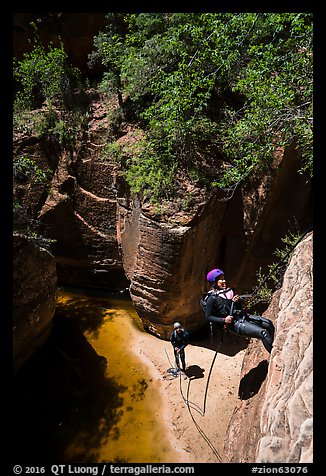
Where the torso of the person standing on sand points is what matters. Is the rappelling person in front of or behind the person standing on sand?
in front

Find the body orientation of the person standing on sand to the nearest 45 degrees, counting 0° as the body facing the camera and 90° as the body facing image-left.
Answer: approximately 0°
